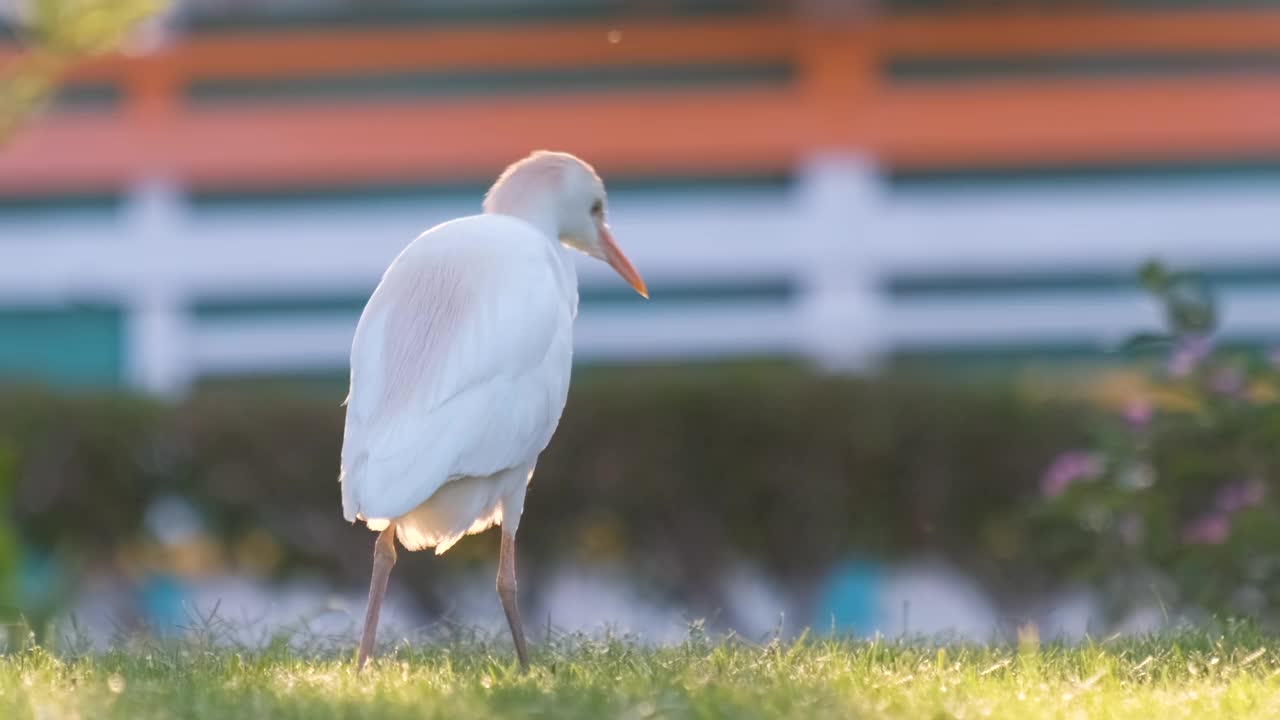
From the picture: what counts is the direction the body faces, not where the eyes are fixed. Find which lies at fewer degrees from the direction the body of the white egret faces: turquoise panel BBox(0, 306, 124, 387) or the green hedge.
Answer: the green hedge

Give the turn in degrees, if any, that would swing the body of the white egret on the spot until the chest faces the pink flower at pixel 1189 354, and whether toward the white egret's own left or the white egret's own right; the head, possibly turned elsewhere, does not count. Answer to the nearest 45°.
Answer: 0° — it already faces it

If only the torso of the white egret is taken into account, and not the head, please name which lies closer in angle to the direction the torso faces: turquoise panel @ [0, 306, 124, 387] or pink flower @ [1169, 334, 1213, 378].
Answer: the pink flower

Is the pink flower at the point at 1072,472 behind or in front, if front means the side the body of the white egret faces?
in front

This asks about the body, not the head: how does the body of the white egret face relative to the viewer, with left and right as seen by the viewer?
facing away from the viewer and to the right of the viewer

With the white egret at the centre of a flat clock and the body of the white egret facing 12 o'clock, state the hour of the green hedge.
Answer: The green hedge is roughly at 11 o'clock from the white egret.

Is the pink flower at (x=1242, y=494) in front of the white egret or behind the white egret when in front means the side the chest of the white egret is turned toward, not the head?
in front
